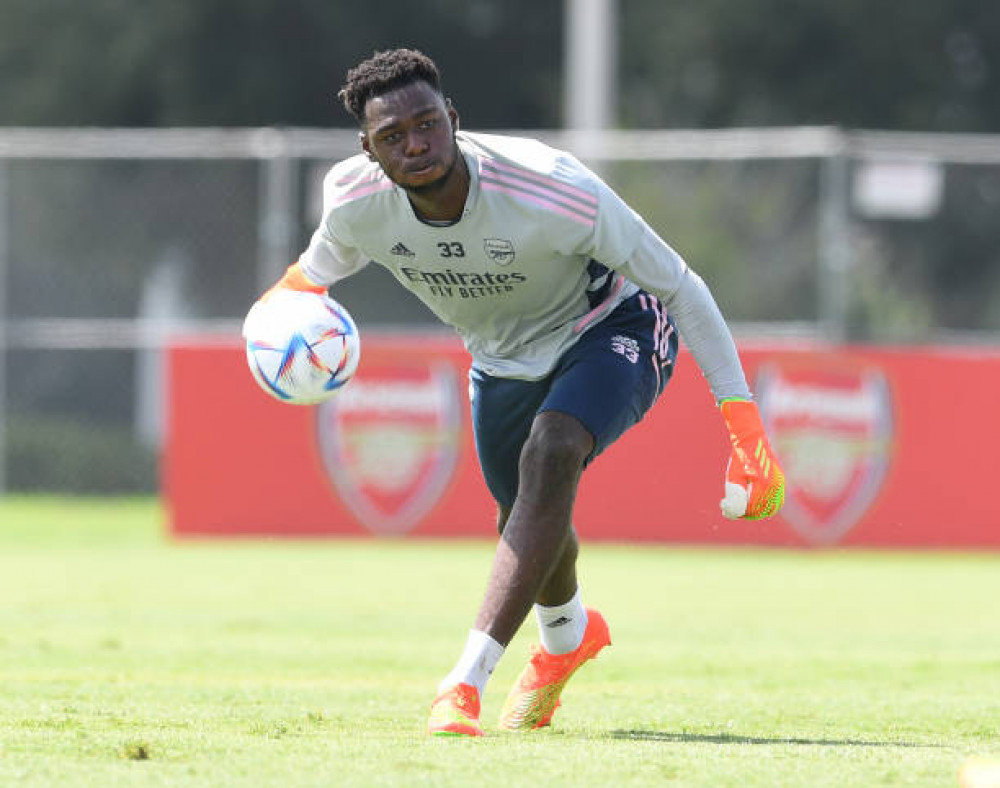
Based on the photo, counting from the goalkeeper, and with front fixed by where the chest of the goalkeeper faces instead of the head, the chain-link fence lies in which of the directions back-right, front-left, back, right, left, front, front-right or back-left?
back-right

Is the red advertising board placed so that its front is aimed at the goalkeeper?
yes

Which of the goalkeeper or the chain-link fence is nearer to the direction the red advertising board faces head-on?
the goalkeeper

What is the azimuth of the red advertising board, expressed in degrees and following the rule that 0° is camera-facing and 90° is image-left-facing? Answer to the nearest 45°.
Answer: approximately 0°

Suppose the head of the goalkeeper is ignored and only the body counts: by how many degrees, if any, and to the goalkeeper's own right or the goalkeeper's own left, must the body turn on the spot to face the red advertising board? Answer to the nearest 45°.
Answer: approximately 135° to the goalkeeper's own right

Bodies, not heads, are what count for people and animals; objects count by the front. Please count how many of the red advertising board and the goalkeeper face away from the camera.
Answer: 0
